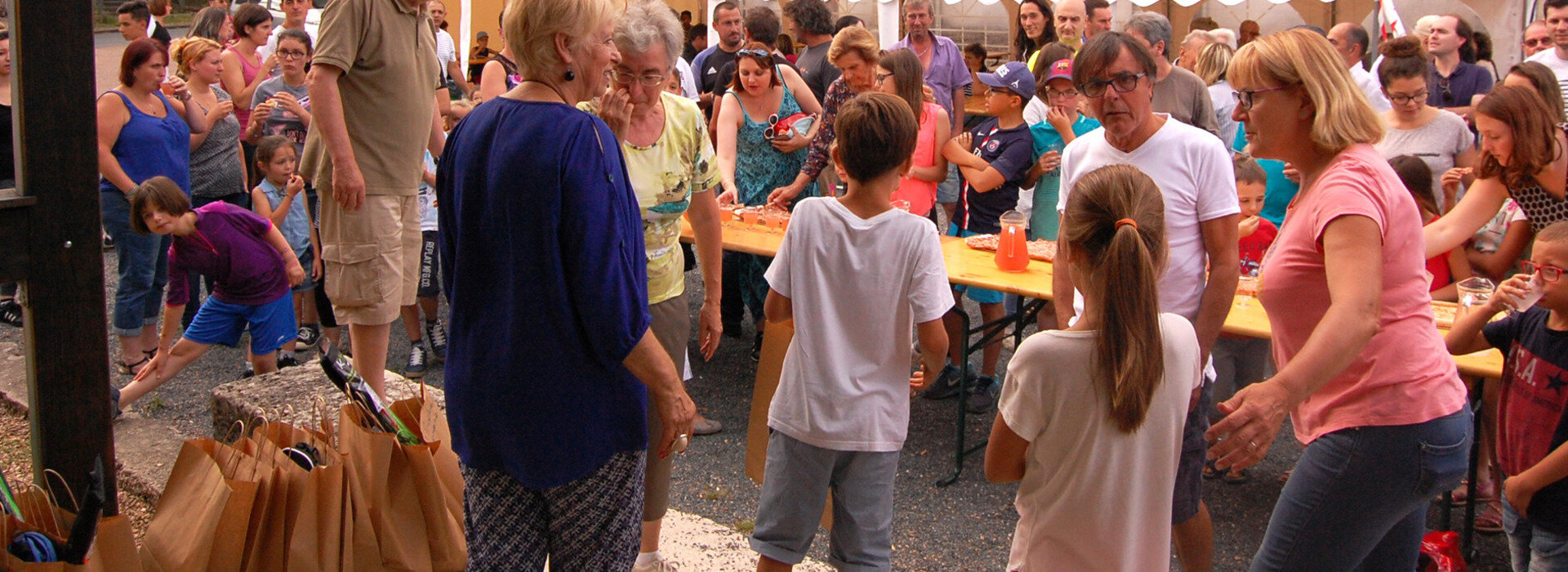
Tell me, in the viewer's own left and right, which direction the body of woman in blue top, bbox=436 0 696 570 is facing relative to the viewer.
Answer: facing away from the viewer and to the right of the viewer

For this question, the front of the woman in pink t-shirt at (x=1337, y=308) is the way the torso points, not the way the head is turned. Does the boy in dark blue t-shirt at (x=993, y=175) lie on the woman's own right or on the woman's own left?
on the woman's own right

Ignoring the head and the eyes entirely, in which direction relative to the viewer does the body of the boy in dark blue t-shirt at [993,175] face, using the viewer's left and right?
facing the viewer and to the left of the viewer

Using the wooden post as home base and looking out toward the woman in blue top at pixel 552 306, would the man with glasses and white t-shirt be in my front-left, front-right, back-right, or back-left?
front-left

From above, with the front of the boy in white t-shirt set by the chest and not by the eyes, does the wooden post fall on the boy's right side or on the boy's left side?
on the boy's left side

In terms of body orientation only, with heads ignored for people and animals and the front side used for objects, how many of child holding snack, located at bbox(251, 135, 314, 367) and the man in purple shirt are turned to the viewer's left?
0

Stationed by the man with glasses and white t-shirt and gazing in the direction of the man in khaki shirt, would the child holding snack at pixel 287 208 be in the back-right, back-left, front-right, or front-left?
front-right

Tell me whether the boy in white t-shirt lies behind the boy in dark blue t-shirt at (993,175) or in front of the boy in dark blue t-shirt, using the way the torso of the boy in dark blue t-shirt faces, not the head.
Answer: in front

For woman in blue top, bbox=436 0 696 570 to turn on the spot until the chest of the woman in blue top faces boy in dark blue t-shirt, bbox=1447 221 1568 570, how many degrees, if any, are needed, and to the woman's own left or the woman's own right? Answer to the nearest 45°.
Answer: approximately 45° to the woman's own right

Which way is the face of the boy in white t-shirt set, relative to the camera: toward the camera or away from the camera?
away from the camera

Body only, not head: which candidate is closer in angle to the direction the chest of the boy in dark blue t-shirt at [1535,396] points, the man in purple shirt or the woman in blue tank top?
the woman in blue tank top

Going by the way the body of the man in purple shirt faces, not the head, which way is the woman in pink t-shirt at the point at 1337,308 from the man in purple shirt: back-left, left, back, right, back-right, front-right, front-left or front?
front

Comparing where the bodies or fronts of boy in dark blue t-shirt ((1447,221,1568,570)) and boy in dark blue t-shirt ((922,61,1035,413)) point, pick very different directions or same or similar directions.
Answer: same or similar directions

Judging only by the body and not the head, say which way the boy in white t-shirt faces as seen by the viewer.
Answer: away from the camera

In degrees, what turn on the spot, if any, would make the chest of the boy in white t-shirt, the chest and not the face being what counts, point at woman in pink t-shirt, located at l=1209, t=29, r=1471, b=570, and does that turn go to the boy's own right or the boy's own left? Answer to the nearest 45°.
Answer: approximately 135° to the boy's own right

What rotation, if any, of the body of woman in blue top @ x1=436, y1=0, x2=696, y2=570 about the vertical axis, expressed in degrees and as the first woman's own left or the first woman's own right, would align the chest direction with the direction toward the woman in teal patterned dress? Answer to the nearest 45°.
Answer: approximately 45° to the first woman's own left

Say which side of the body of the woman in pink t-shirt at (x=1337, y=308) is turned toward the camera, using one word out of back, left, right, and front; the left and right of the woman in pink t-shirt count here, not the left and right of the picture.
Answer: left

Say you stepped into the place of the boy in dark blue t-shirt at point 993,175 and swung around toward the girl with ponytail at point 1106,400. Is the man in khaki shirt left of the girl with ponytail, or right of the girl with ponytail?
right
